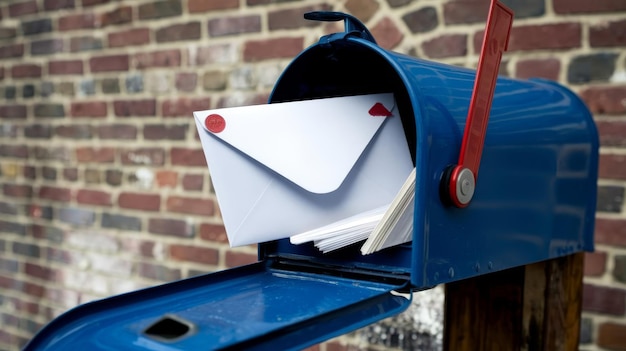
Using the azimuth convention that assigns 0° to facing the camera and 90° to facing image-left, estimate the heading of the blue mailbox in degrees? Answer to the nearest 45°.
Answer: approximately 45°
